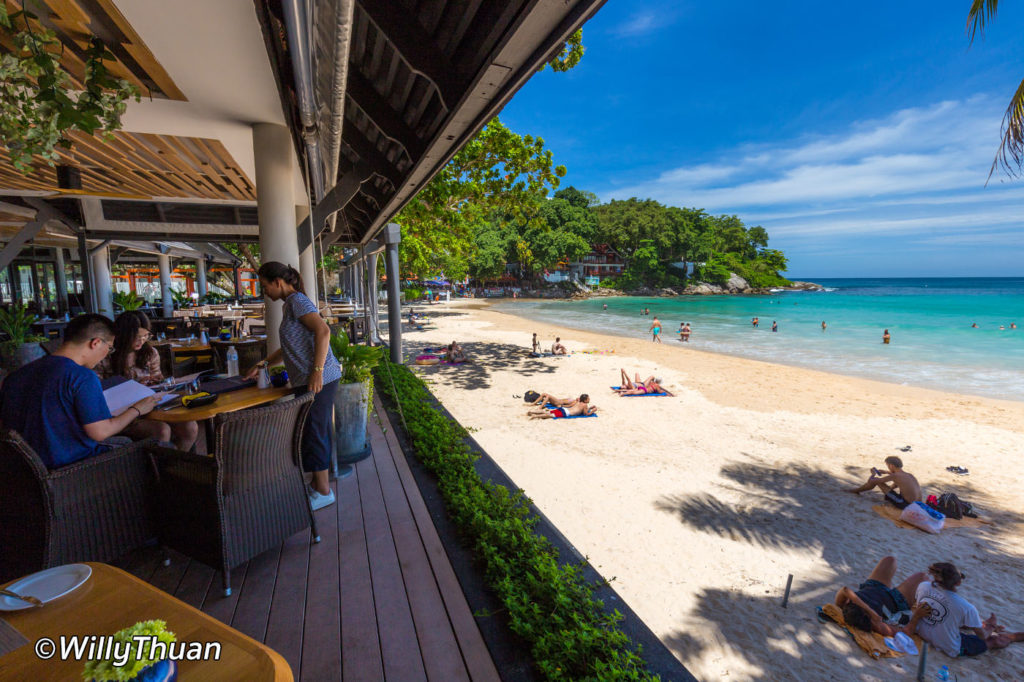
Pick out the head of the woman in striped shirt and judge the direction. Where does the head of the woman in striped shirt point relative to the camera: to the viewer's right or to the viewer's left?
to the viewer's left

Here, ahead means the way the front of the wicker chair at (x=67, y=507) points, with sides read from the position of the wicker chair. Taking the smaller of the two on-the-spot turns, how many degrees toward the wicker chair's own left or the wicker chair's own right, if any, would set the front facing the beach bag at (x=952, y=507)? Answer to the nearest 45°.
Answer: approximately 45° to the wicker chair's own right

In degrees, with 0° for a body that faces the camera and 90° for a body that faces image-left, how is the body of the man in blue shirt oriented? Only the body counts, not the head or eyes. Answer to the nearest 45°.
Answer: approximately 225°

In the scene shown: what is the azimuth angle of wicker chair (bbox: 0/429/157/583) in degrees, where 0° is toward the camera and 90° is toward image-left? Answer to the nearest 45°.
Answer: approximately 225°

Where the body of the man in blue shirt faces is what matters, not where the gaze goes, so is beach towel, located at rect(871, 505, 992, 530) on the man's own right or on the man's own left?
on the man's own right

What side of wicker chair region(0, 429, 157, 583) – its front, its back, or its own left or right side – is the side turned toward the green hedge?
right

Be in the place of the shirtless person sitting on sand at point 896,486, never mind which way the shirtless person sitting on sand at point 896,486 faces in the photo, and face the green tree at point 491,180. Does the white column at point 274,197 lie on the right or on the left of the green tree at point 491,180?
left

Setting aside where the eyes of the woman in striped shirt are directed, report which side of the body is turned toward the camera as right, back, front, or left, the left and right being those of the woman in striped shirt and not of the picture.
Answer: left
